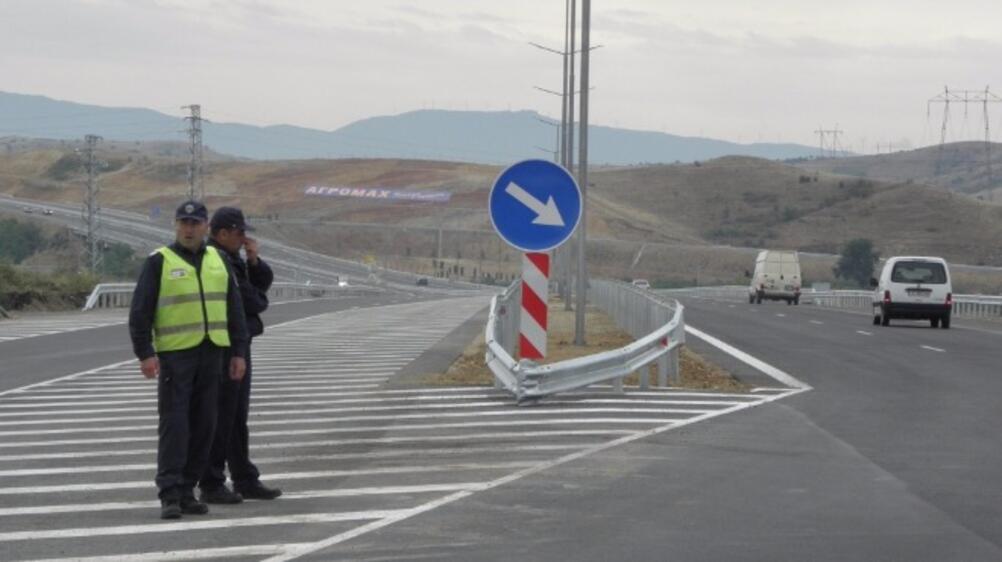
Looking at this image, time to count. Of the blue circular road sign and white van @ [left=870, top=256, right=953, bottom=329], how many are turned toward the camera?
1

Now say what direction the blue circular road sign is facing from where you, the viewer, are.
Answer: facing the viewer

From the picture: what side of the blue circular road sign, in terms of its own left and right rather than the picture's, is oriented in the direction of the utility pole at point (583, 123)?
back

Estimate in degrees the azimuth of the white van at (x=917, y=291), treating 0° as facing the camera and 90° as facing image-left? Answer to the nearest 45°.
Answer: approximately 180°

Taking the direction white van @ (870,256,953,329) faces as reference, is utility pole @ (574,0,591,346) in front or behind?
behind

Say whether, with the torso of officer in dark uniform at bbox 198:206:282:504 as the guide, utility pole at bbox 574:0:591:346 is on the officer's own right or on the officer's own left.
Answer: on the officer's own left

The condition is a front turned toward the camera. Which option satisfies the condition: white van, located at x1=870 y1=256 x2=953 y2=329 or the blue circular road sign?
the blue circular road sign

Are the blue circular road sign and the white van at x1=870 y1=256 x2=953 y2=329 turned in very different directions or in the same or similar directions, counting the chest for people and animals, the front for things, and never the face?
very different directions
